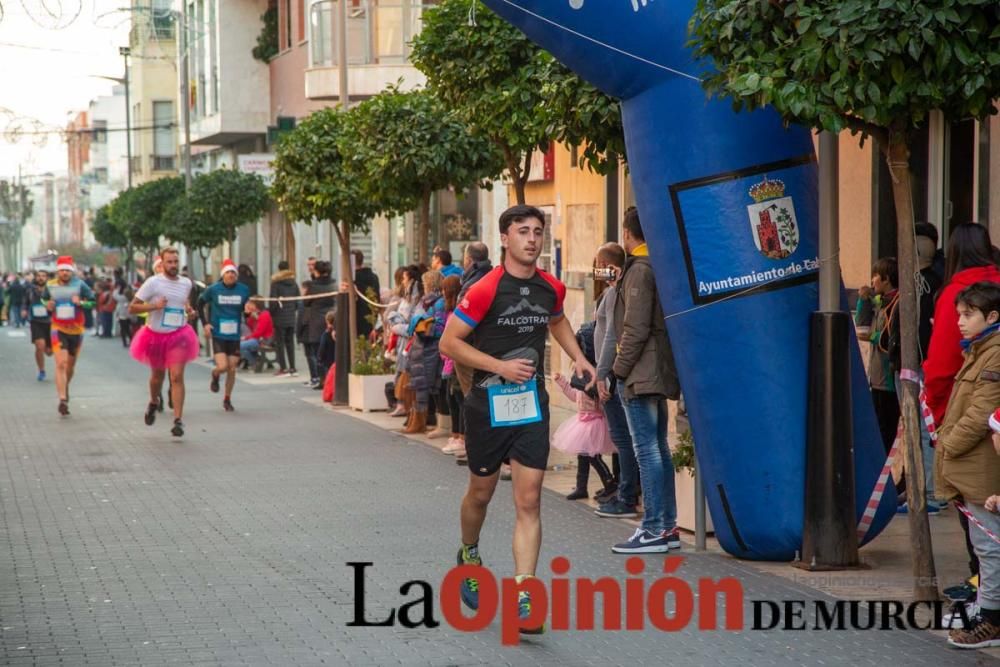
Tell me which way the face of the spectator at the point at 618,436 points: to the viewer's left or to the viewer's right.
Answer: to the viewer's left

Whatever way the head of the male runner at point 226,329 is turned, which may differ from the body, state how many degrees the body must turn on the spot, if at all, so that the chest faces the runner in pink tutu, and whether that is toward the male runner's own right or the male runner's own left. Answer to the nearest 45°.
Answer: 0° — they already face them

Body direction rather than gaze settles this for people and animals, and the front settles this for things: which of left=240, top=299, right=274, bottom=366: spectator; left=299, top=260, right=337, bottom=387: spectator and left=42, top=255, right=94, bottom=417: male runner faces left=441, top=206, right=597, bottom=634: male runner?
left=42, top=255, right=94, bottom=417: male runner

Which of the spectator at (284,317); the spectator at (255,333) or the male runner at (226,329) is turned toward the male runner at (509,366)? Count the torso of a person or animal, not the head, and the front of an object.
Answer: the male runner at (226,329)
